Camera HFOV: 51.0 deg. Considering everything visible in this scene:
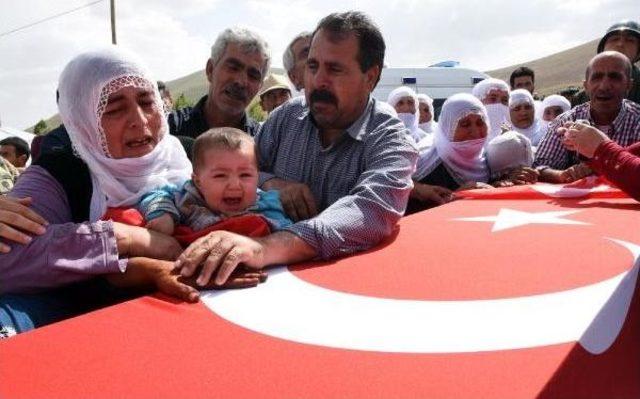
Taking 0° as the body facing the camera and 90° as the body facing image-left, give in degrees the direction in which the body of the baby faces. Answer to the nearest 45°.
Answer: approximately 0°

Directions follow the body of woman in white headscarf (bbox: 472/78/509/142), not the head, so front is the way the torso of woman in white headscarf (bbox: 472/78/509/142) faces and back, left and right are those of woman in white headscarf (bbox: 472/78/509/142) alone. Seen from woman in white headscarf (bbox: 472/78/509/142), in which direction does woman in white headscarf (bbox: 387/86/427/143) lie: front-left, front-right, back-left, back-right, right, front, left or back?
back-right

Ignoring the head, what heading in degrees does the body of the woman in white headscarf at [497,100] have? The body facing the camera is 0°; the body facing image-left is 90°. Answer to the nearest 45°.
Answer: approximately 315°

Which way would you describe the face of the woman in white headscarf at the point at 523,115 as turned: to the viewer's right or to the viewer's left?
to the viewer's left

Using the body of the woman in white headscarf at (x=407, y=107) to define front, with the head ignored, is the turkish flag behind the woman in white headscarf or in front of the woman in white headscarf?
in front

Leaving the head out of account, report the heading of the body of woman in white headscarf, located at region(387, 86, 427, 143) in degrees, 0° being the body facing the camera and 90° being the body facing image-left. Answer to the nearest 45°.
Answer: approximately 45°

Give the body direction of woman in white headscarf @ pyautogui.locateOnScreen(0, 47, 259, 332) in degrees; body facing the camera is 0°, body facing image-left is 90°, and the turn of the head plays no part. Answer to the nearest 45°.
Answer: approximately 315°

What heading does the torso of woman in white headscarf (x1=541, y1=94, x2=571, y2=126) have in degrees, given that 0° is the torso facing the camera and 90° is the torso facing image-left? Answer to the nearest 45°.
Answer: approximately 45°

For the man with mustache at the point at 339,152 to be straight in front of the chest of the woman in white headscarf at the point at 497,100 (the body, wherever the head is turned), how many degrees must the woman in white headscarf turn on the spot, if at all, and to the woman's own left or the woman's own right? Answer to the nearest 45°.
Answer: approximately 45° to the woman's own right

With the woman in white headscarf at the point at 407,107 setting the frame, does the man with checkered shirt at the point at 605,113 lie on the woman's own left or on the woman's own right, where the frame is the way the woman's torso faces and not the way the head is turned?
on the woman's own left
